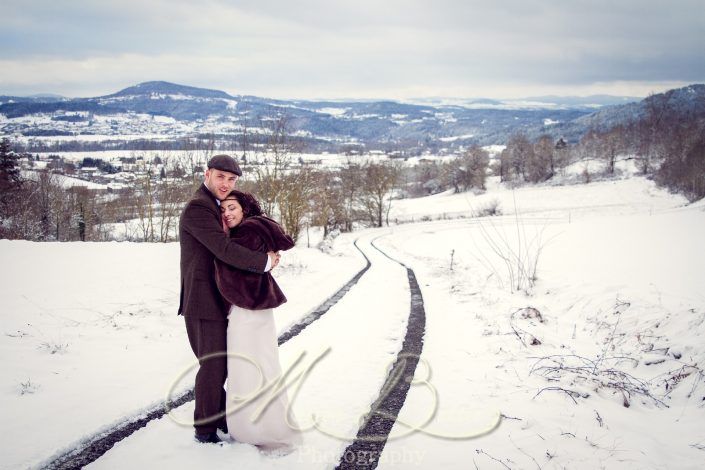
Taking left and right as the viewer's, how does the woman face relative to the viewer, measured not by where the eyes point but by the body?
facing to the left of the viewer

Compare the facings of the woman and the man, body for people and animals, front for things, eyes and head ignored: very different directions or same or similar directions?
very different directions

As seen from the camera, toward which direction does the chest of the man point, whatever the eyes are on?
to the viewer's right
